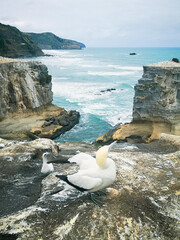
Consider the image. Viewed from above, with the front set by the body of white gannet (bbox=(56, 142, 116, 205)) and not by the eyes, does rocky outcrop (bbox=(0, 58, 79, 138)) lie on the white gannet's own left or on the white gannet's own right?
on the white gannet's own left

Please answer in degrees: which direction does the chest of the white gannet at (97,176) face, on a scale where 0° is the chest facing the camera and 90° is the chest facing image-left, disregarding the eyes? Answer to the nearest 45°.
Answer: approximately 270°

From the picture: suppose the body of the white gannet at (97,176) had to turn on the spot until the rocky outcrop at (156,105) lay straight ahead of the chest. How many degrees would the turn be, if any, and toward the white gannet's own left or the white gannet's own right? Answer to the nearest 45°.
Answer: approximately 90° to the white gannet's own left
